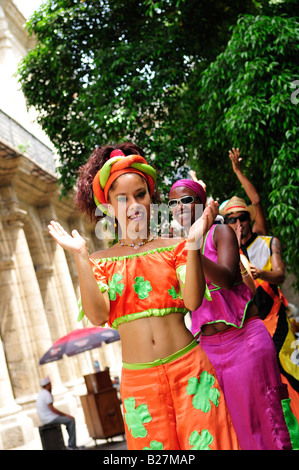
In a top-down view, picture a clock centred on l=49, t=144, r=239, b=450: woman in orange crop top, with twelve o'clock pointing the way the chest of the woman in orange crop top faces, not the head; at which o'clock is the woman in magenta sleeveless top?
The woman in magenta sleeveless top is roughly at 7 o'clock from the woman in orange crop top.

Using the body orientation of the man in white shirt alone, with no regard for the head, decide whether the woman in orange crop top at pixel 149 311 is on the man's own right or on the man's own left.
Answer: on the man's own right

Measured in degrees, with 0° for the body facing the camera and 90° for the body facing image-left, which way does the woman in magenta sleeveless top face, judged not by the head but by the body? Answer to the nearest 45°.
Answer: approximately 45°

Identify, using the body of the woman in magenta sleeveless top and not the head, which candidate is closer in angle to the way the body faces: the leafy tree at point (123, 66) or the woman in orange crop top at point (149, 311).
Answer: the woman in orange crop top

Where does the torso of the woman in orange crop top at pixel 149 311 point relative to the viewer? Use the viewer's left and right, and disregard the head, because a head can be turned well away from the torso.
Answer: facing the viewer

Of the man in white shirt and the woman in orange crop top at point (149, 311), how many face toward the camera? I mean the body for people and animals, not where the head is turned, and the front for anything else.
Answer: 1

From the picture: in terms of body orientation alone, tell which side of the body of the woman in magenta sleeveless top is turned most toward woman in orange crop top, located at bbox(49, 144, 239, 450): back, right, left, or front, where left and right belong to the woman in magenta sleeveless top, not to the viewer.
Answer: front

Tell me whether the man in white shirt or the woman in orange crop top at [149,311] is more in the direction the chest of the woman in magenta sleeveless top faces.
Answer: the woman in orange crop top

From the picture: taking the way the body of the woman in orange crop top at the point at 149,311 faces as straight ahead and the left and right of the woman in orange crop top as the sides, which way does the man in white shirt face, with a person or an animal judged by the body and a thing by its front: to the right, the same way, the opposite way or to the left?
to the left

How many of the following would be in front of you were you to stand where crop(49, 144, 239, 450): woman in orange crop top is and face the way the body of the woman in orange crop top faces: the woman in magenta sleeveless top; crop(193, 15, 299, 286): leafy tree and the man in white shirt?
0

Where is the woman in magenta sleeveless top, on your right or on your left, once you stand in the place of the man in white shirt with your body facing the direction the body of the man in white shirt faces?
on your right

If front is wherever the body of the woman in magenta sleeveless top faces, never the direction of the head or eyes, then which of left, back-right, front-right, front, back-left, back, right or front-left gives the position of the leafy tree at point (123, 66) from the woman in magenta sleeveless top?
back-right

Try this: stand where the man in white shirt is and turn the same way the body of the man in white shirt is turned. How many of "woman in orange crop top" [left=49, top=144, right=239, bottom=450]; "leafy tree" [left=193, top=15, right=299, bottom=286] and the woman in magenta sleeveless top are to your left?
0

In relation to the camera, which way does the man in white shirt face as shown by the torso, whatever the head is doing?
to the viewer's right

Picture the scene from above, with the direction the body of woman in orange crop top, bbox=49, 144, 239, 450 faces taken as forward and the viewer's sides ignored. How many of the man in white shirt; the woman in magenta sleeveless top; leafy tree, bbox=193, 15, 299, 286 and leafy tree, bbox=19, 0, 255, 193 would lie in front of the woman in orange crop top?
0

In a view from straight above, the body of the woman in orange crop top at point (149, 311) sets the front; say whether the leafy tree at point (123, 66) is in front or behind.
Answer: behind

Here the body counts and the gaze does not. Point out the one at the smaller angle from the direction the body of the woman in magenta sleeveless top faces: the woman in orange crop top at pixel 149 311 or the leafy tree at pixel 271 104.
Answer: the woman in orange crop top

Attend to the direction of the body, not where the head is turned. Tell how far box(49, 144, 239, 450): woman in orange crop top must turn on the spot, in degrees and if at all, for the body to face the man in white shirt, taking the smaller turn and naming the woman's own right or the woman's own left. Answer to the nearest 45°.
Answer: approximately 180°
